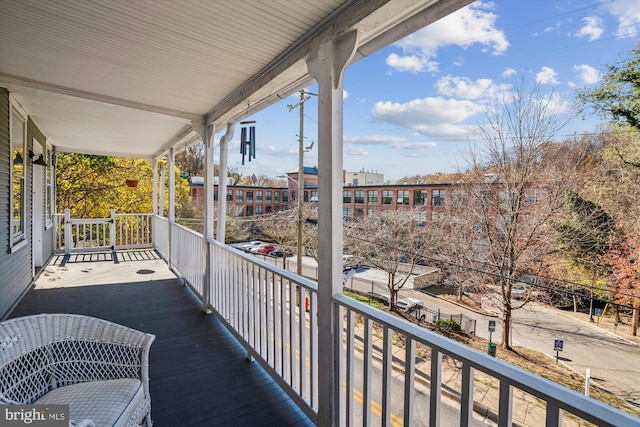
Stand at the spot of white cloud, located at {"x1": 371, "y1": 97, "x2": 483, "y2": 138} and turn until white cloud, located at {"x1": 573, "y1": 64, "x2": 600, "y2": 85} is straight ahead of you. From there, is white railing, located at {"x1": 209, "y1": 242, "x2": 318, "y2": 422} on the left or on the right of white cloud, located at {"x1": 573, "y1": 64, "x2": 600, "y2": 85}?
right

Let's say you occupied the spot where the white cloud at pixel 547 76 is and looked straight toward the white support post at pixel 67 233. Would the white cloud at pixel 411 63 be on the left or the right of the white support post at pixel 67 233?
right

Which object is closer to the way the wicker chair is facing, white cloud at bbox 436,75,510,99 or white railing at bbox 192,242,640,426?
the white railing

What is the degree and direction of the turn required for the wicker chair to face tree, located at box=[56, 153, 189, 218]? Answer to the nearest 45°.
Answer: approximately 135° to its left

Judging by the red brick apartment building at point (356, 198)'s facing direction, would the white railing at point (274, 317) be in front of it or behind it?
in front

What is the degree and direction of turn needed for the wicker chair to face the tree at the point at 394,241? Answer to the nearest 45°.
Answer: approximately 90° to its left

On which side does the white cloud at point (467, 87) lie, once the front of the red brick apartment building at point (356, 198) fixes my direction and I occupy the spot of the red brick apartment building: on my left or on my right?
on my left

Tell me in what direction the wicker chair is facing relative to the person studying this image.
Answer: facing the viewer and to the right of the viewer

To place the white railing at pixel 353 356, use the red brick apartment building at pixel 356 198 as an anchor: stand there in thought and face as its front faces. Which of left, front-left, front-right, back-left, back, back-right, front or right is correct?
front

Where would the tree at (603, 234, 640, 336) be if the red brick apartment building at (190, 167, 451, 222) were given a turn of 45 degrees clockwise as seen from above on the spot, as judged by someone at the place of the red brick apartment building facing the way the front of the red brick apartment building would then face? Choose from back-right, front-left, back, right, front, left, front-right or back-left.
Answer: left

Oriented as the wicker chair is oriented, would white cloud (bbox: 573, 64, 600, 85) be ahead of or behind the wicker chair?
ahead

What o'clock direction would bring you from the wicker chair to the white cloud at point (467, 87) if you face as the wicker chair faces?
The white cloud is roughly at 10 o'clock from the wicker chair.

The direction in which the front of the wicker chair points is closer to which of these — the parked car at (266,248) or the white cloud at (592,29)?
the white cloud

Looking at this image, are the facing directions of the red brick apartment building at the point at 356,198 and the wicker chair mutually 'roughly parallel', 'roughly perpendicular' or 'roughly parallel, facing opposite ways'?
roughly perpendicular

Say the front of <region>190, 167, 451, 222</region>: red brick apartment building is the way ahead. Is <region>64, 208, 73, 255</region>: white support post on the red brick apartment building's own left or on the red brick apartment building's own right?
on the red brick apartment building's own right

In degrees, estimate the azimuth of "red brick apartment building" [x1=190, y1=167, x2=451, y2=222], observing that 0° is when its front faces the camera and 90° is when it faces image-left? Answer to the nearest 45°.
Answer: approximately 0°

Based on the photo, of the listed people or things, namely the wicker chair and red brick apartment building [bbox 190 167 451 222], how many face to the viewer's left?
0
